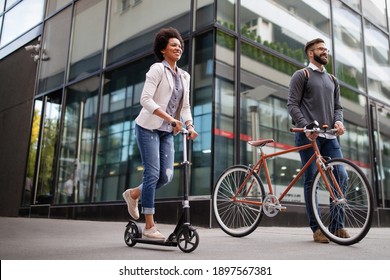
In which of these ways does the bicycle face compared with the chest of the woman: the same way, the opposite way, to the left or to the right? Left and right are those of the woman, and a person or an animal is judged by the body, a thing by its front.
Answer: the same way

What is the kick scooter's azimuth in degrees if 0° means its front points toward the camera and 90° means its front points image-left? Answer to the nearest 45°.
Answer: approximately 315°

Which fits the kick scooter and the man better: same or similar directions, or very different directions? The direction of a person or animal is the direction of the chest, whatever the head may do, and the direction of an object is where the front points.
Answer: same or similar directions

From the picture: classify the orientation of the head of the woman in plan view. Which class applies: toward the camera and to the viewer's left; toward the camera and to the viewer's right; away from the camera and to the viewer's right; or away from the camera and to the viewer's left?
toward the camera and to the viewer's right

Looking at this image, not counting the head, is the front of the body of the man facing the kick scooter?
no

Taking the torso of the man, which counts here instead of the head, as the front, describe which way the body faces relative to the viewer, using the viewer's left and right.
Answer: facing the viewer and to the right of the viewer

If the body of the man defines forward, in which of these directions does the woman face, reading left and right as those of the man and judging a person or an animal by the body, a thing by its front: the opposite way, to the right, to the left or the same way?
the same way

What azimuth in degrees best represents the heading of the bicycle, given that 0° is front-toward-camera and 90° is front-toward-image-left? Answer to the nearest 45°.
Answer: approximately 315°

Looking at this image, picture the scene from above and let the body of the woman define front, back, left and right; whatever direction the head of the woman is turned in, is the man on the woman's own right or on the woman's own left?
on the woman's own left
